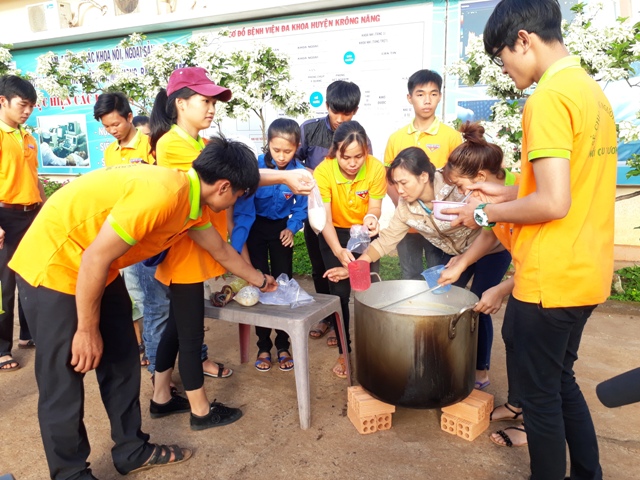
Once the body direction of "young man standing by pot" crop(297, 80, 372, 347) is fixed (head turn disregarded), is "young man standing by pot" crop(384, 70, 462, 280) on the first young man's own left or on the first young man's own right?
on the first young man's own left

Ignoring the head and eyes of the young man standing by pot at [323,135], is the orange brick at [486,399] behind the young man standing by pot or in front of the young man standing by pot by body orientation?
in front

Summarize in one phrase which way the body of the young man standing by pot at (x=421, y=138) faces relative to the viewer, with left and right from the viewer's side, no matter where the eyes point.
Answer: facing the viewer

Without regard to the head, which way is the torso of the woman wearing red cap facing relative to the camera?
to the viewer's right

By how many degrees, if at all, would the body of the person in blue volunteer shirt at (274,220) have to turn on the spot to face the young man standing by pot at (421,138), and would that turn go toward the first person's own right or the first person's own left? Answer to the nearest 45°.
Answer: approximately 90° to the first person's own left

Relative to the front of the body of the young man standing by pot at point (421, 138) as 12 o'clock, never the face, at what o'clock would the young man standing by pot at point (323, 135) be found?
the young man standing by pot at point (323, 135) is roughly at 3 o'clock from the young man standing by pot at point (421, 138).

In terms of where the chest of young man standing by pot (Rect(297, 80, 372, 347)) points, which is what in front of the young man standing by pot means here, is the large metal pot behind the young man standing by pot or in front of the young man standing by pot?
in front

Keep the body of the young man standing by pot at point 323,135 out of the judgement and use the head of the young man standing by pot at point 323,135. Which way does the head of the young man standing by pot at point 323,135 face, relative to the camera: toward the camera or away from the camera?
toward the camera

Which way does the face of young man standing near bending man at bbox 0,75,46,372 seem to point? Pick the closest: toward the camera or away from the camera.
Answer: toward the camera

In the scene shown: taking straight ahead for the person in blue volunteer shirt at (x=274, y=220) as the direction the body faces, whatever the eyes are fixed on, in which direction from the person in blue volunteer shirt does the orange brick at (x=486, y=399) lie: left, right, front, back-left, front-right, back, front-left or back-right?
front-left

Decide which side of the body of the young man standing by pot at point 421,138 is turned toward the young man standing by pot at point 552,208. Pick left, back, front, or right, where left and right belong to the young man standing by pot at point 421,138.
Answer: front

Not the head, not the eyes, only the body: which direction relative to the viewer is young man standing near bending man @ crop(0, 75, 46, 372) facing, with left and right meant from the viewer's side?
facing the viewer and to the right of the viewer

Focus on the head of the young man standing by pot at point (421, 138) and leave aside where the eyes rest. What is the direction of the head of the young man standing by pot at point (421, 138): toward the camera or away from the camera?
toward the camera

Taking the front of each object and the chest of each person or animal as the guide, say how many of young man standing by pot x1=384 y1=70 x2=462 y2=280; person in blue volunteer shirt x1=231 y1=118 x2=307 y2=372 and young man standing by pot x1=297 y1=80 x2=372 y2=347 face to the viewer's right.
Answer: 0

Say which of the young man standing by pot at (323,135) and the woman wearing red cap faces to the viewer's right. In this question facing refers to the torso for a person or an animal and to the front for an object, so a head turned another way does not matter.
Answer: the woman wearing red cap
